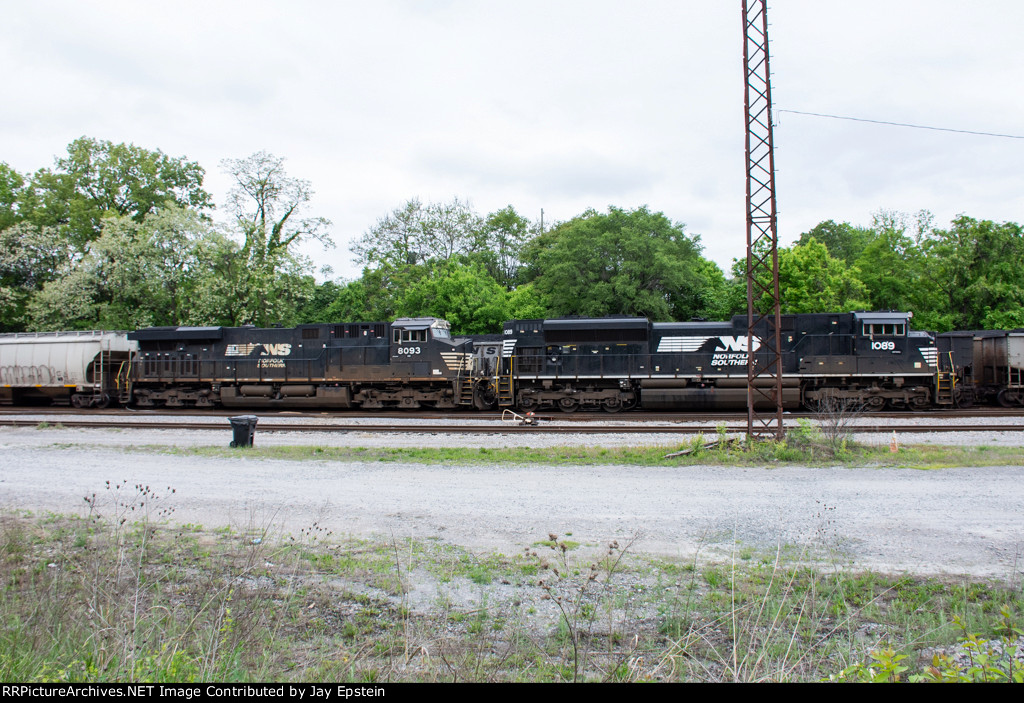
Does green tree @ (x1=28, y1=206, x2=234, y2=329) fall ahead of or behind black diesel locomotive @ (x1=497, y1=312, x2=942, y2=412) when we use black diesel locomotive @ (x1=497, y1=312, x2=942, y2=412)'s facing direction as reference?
behind

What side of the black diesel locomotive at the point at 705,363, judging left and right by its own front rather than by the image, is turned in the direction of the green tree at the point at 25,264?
back

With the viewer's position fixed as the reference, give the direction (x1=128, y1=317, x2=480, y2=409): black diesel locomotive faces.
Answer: facing to the right of the viewer

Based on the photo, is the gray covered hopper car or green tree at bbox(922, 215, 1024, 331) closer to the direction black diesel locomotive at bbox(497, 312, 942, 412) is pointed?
the green tree

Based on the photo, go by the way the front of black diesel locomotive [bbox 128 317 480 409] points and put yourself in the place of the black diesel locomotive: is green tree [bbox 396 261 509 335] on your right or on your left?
on your left

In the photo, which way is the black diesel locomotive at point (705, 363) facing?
to the viewer's right

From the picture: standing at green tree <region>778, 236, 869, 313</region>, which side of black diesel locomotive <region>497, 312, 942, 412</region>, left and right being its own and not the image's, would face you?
left

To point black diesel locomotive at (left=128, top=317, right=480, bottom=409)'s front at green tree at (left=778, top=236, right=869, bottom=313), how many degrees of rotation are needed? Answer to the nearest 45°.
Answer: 0° — it already faces it

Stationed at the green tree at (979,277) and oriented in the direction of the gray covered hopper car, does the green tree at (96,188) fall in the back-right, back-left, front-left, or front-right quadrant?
front-right

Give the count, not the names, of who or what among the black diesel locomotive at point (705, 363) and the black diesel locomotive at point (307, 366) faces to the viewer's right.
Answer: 2

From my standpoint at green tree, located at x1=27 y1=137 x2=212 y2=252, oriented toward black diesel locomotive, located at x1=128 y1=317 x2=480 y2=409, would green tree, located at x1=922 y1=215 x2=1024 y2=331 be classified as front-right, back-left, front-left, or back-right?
front-left
